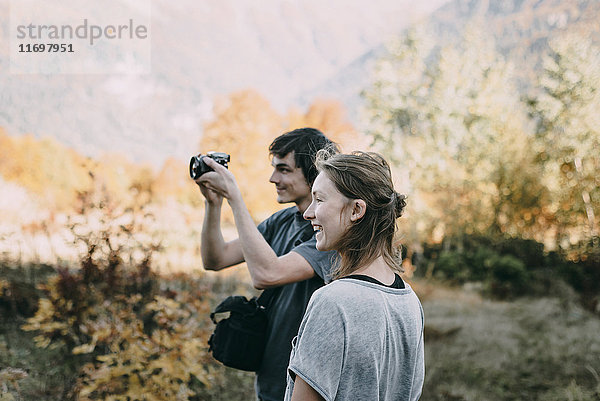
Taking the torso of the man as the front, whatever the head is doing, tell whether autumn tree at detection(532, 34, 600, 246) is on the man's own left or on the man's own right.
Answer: on the man's own right

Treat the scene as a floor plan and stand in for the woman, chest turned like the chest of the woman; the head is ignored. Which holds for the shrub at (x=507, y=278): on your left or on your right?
on your right

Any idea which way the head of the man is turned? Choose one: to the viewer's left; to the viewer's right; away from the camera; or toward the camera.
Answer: to the viewer's left

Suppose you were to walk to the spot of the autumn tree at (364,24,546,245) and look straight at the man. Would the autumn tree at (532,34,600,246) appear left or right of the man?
left

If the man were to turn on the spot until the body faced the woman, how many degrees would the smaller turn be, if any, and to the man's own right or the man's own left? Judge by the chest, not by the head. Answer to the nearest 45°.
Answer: approximately 90° to the man's own left

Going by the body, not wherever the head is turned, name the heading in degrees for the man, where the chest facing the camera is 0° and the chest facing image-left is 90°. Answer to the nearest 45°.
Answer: approximately 90°

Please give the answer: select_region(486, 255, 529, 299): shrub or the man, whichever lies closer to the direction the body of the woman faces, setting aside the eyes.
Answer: the man
